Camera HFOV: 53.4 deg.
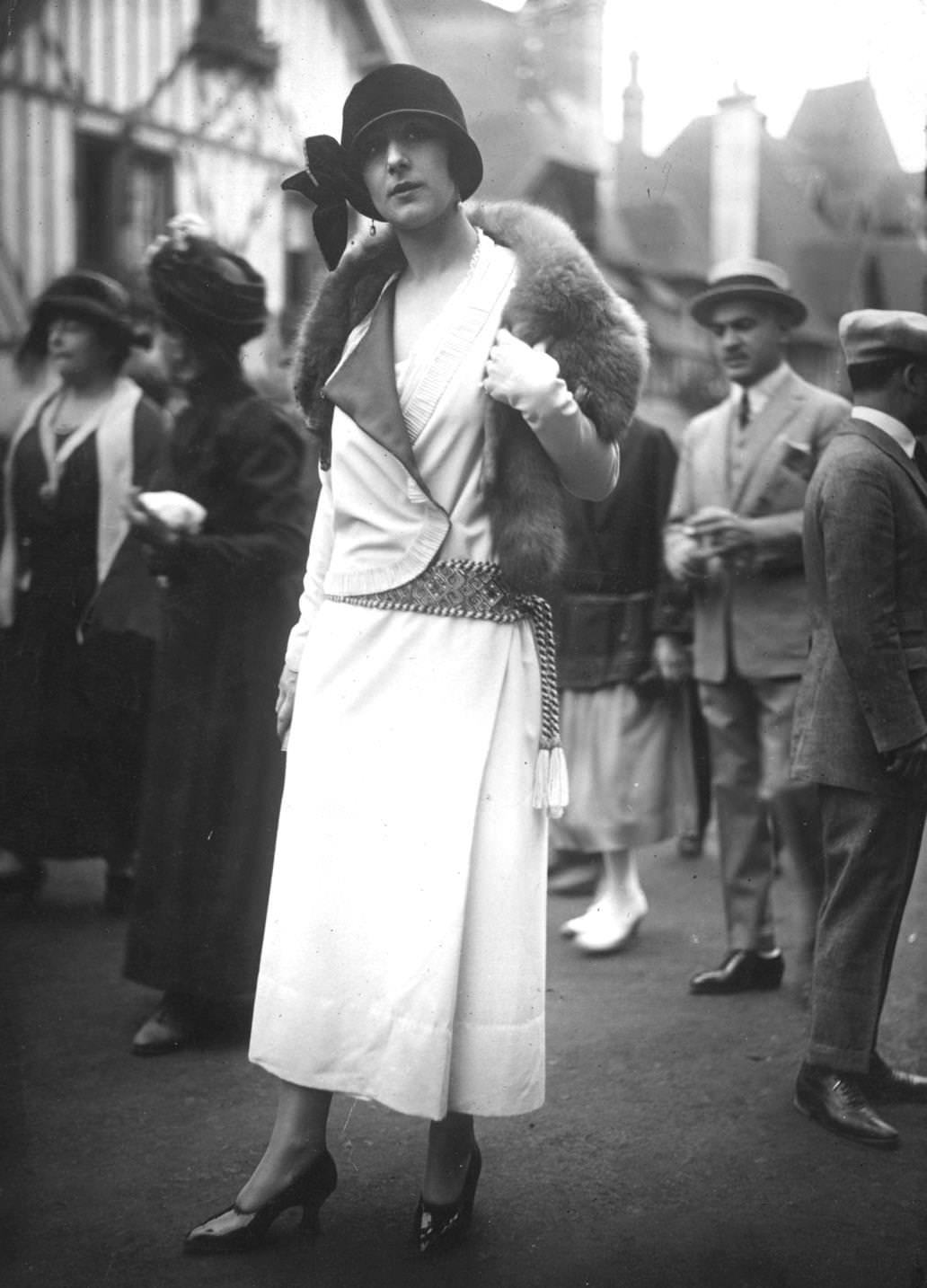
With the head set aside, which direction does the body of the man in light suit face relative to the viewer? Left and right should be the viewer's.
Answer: facing the viewer and to the left of the viewer

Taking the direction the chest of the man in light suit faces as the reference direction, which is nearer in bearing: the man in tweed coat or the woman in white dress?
the woman in white dress

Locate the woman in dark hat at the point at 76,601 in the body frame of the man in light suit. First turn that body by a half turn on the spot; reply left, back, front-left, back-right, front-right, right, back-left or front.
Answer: back-left

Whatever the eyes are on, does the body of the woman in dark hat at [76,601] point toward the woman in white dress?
no

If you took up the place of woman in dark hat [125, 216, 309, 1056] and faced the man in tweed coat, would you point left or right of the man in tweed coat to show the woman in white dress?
right

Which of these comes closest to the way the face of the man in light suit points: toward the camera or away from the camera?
toward the camera

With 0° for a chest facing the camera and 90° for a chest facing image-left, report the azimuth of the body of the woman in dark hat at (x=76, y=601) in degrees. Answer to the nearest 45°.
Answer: approximately 45°

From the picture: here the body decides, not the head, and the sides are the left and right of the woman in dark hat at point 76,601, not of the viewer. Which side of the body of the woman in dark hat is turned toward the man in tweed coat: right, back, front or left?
left

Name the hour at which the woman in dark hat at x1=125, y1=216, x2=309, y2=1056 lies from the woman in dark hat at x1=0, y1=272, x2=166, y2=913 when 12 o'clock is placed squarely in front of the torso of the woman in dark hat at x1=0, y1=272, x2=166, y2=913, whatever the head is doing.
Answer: the woman in dark hat at x1=125, y1=216, x2=309, y2=1056 is roughly at 10 o'clock from the woman in dark hat at x1=0, y1=272, x2=166, y2=913.
